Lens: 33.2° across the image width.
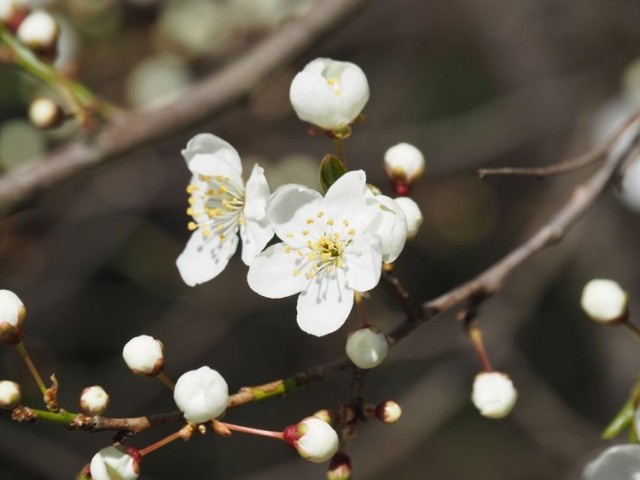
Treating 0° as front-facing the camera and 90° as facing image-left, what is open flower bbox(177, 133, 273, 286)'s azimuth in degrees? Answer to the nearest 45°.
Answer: approximately 45°

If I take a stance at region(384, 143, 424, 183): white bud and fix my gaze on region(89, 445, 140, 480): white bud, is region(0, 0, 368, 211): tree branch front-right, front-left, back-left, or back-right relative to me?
front-right
